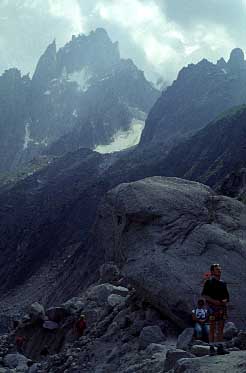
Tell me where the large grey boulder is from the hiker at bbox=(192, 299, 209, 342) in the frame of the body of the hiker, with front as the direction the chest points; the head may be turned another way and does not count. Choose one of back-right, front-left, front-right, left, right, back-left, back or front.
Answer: back

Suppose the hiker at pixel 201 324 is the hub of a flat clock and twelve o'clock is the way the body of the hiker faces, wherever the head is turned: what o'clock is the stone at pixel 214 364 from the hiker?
The stone is roughly at 12 o'clock from the hiker.

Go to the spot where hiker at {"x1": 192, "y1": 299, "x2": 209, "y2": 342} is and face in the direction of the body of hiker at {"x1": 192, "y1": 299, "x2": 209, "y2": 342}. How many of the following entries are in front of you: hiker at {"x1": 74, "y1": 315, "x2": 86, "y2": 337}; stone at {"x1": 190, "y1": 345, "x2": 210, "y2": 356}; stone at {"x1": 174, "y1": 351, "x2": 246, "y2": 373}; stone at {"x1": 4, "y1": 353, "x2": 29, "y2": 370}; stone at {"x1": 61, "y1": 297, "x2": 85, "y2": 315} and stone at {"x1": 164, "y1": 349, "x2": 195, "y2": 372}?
3

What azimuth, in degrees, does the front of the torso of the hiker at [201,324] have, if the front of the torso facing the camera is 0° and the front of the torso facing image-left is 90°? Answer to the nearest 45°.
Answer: approximately 0°

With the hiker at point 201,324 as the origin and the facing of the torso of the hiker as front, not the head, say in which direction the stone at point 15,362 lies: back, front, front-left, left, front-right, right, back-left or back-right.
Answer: back-right

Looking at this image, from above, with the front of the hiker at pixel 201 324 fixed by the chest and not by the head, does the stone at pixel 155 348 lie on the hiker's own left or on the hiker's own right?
on the hiker's own right

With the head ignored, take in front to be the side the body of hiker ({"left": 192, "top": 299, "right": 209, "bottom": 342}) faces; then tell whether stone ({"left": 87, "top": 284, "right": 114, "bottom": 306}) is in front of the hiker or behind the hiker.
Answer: behind

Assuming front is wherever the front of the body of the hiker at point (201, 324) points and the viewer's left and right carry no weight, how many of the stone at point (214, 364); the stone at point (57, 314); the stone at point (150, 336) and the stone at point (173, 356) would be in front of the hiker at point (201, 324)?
2
